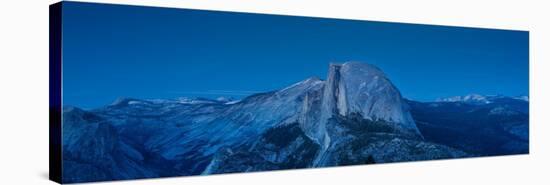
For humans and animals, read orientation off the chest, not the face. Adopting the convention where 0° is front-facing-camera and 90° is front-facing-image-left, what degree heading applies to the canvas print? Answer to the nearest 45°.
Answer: approximately 315°
